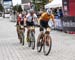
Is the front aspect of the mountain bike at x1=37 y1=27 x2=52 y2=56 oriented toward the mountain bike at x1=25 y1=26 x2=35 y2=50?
no

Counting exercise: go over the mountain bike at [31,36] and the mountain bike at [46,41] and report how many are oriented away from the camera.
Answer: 0

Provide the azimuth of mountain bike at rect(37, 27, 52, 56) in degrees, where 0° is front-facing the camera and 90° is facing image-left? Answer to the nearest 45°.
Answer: approximately 315°

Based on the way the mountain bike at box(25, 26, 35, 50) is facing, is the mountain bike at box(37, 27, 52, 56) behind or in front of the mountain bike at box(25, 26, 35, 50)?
in front

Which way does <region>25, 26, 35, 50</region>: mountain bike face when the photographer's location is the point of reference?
facing the viewer and to the right of the viewer

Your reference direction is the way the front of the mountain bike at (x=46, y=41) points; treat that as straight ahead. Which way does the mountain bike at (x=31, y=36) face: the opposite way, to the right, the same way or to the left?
the same way
